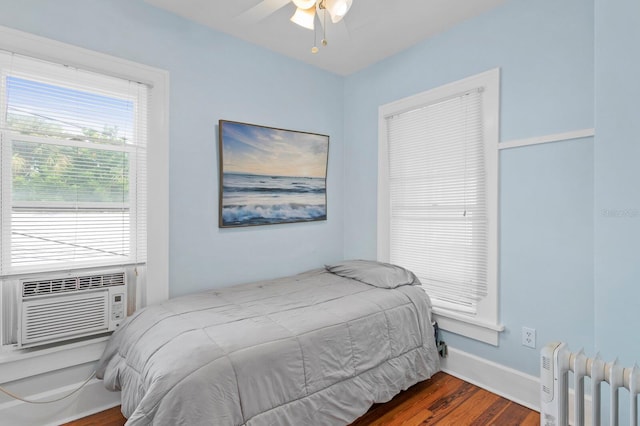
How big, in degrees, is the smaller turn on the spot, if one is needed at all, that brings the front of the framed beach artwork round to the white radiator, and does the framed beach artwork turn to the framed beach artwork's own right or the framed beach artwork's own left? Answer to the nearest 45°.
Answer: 0° — it already faces it

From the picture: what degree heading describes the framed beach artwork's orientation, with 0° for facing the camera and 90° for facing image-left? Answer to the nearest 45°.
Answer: approximately 315°

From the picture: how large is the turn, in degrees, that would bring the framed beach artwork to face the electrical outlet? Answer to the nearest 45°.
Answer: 0° — it already faces it

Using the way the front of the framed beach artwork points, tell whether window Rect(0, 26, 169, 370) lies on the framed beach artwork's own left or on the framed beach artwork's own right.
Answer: on the framed beach artwork's own right

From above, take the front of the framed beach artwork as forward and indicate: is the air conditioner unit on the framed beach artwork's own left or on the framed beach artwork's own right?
on the framed beach artwork's own right

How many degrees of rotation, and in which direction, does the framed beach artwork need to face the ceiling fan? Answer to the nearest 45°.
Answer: approximately 45° to its right

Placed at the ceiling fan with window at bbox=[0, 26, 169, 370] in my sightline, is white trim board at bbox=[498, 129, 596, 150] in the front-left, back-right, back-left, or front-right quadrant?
back-right

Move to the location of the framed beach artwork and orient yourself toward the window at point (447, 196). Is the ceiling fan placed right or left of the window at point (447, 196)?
right

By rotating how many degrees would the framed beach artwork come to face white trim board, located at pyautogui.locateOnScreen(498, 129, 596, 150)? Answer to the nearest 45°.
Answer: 0° — it already faces it
